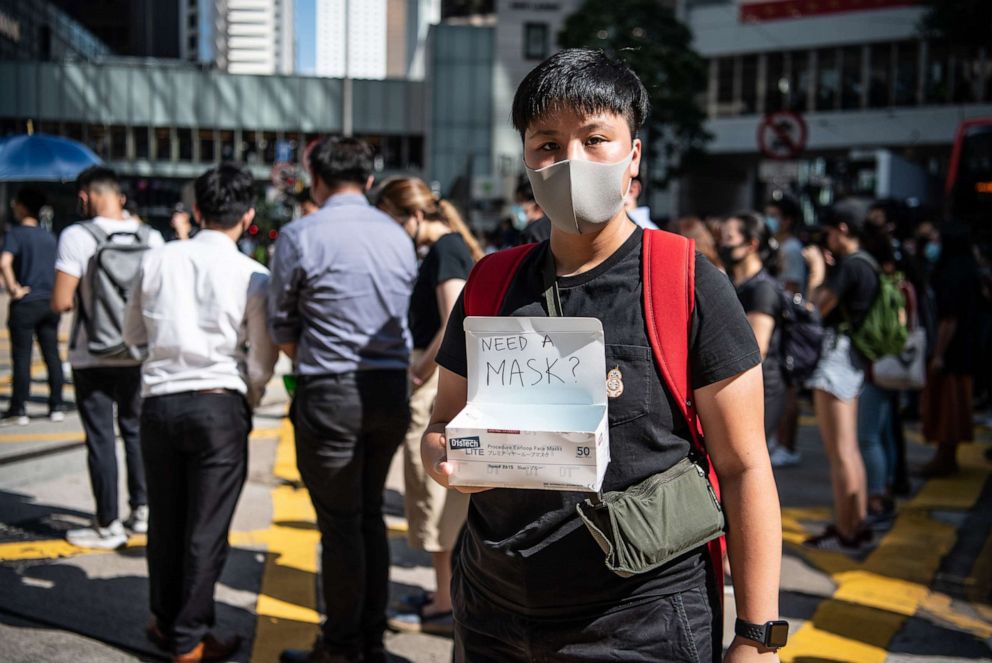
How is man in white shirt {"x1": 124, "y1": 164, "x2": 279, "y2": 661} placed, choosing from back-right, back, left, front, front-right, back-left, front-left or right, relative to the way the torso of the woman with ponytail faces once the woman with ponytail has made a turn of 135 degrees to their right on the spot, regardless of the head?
back

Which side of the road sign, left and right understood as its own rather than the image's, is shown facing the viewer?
front

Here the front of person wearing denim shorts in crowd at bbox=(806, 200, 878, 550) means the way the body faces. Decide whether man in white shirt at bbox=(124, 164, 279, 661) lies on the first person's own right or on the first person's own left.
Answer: on the first person's own left

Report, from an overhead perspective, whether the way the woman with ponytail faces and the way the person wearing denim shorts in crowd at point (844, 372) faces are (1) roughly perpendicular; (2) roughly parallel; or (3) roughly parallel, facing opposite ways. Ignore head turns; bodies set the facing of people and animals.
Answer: roughly parallel

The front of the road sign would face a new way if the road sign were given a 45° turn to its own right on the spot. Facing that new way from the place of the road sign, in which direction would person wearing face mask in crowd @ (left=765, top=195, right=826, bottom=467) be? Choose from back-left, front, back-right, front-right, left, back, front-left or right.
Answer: front-left

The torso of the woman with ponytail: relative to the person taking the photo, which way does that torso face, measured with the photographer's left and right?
facing to the left of the viewer

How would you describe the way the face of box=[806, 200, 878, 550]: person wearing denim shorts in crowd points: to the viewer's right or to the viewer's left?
to the viewer's left

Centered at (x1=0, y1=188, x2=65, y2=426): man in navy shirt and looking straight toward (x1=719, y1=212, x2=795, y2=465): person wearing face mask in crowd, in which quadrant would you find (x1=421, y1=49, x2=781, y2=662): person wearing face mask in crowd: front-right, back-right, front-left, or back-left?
front-right

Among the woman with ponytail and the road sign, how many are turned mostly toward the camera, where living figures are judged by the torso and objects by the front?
1

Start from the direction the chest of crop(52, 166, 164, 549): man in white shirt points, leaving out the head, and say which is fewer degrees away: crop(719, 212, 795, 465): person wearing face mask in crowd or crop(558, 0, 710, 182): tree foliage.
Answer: the tree foliage

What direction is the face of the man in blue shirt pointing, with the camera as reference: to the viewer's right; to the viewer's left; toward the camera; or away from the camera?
away from the camera

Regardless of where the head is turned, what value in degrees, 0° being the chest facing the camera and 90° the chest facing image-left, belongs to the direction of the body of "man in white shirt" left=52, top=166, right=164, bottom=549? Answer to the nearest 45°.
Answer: approximately 135°
